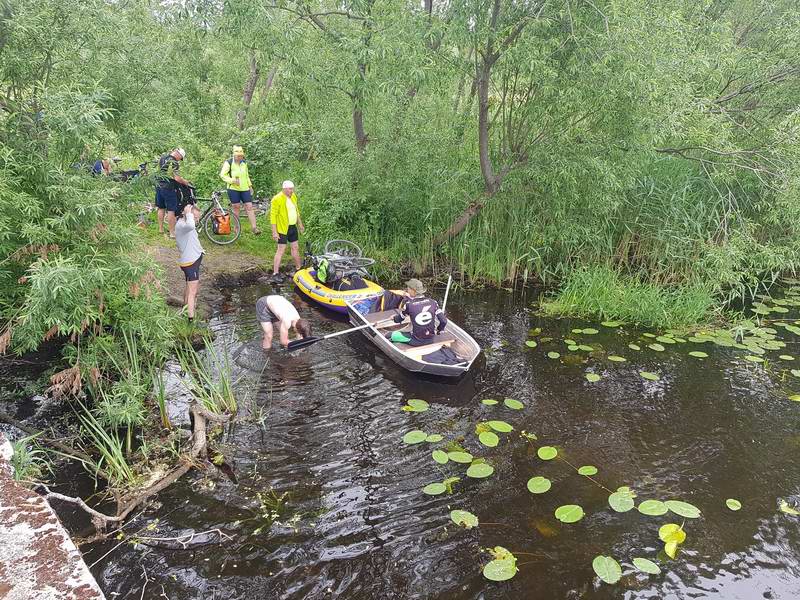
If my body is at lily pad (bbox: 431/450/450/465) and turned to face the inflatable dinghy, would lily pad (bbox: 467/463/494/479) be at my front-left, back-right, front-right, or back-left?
back-right

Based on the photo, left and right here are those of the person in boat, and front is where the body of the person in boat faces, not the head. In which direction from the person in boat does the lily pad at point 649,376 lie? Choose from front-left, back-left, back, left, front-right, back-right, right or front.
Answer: back-right

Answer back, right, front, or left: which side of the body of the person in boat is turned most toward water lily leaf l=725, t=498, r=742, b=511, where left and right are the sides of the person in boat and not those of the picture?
back

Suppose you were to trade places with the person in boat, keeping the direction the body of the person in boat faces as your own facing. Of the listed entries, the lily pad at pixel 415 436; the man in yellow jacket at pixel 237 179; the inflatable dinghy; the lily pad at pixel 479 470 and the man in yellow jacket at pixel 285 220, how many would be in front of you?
3

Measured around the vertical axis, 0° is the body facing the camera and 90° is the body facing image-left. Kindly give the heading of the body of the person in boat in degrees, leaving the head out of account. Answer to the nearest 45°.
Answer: approximately 135°

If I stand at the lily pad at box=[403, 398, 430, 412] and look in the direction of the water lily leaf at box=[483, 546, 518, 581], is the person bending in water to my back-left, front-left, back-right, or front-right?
back-right

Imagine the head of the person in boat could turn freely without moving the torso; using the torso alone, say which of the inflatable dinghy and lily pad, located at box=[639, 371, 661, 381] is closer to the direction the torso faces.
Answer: the inflatable dinghy
